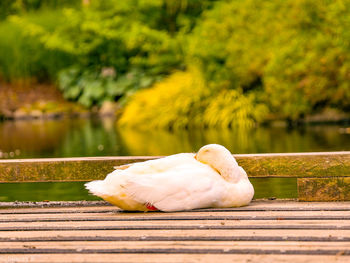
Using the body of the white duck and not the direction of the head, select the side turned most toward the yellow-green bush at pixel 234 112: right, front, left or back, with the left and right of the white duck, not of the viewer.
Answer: left

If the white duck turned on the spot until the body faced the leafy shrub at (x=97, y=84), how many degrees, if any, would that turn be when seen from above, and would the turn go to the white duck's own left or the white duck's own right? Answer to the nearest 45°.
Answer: approximately 90° to the white duck's own left

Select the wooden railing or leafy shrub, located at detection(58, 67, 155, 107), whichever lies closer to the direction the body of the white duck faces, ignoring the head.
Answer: the wooden railing

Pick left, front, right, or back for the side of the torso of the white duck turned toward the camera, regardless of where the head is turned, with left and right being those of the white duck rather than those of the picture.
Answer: right

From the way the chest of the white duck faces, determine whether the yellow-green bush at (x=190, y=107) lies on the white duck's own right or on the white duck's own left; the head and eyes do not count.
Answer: on the white duck's own left
